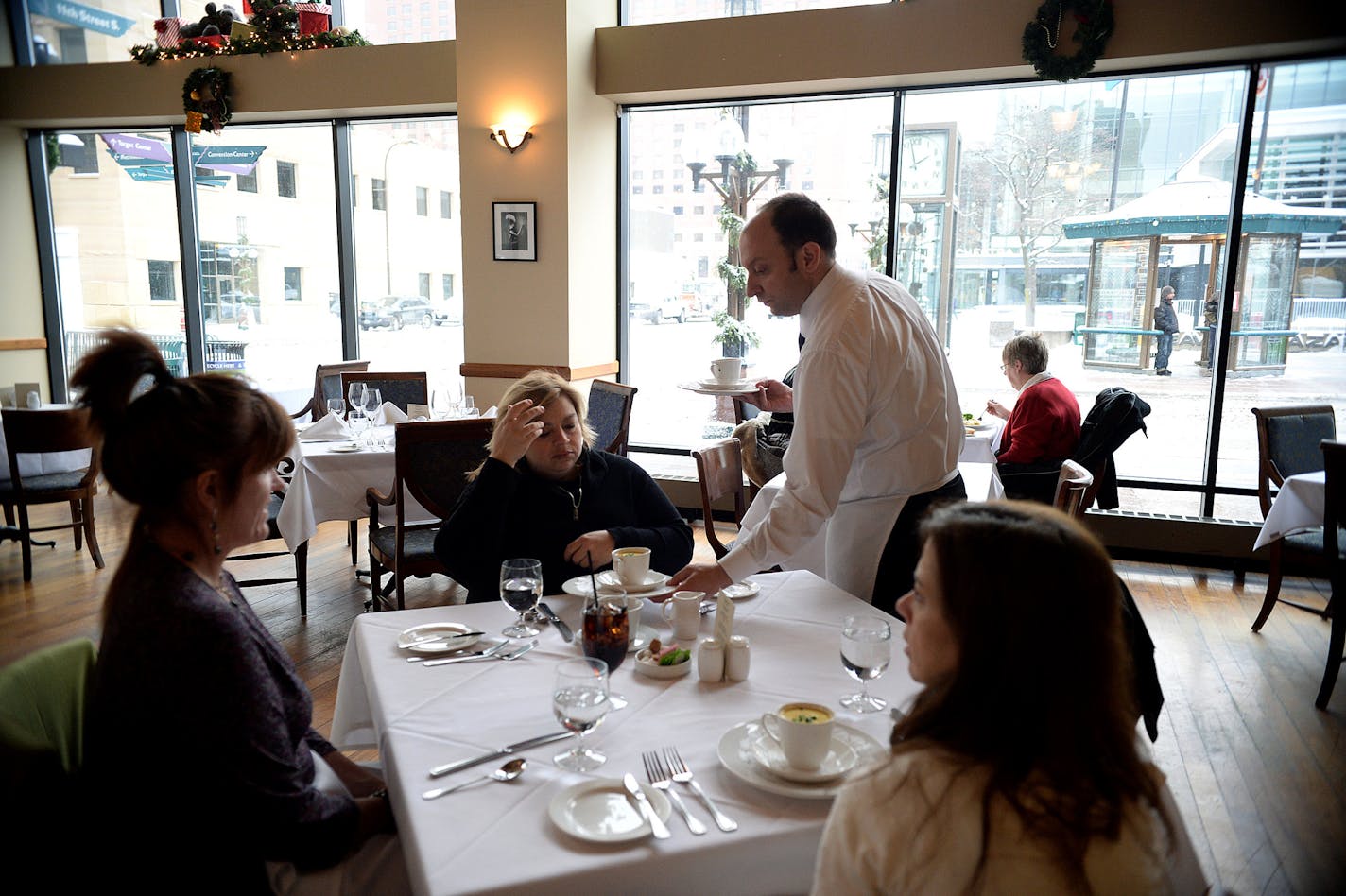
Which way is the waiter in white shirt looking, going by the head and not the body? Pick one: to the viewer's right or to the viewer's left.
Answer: to the viewer's left

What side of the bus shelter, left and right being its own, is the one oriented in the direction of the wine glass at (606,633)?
front

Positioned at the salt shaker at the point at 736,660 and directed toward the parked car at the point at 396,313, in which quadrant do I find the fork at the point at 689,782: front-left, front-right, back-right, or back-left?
back-left

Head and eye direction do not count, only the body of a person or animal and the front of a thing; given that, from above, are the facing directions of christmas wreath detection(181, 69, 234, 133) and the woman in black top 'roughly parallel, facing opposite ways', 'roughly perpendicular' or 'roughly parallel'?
roughly parallel

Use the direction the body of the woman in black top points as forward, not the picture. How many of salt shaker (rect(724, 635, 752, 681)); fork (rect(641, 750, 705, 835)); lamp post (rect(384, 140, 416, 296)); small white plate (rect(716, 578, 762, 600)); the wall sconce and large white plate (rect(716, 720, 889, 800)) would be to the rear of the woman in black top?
2

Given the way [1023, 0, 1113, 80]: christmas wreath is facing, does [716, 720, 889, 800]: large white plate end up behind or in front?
in front

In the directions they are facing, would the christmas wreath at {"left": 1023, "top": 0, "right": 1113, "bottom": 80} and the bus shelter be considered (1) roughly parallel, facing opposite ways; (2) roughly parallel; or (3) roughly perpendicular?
roughly parallel

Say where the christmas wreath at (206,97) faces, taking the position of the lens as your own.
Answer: facing the viewer

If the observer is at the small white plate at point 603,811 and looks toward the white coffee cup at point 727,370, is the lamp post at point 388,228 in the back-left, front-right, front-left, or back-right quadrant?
front-left

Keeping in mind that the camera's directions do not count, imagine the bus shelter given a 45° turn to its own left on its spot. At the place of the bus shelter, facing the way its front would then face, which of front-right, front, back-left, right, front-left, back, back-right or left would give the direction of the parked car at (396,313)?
back-right

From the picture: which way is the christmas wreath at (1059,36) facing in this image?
toward the camera

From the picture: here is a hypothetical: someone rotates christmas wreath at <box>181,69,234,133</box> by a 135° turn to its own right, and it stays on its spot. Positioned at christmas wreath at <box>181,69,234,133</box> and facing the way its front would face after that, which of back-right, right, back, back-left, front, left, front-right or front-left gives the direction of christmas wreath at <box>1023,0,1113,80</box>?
back

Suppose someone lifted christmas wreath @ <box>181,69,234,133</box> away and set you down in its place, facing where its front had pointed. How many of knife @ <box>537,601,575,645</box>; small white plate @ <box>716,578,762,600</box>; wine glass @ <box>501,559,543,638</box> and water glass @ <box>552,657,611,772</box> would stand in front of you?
4

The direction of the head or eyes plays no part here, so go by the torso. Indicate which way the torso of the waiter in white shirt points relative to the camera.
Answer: to the viewer's left

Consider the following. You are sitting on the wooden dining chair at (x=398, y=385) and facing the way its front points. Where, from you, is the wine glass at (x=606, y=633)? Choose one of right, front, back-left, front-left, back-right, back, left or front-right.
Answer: front

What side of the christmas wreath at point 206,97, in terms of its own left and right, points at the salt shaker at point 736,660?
front

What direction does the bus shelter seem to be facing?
toward the camera
